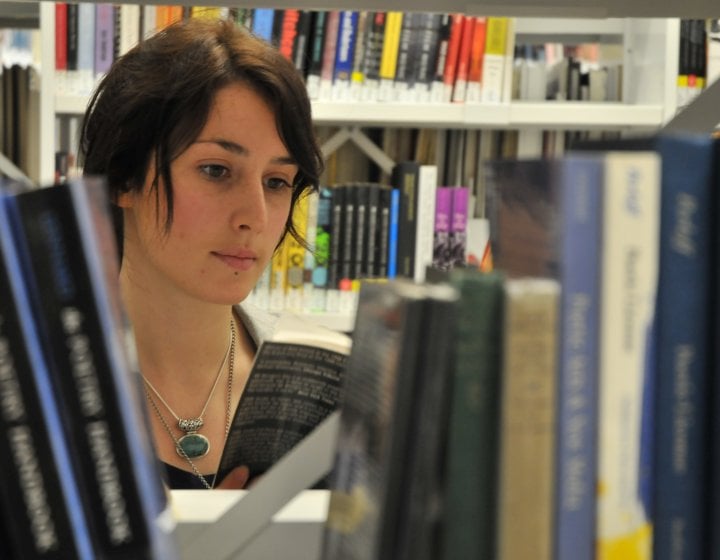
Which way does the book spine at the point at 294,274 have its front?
toward the camera

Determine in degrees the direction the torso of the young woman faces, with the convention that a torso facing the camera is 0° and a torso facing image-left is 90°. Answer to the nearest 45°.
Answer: approximately 315°

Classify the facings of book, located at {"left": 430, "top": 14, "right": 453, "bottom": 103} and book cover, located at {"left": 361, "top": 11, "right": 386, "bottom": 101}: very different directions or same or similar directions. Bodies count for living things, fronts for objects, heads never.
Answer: same or similar directions

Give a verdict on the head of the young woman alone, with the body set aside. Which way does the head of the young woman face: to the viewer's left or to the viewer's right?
to the viewer's right

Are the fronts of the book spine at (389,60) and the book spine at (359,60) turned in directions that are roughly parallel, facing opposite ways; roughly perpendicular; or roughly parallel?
roughly parallel
